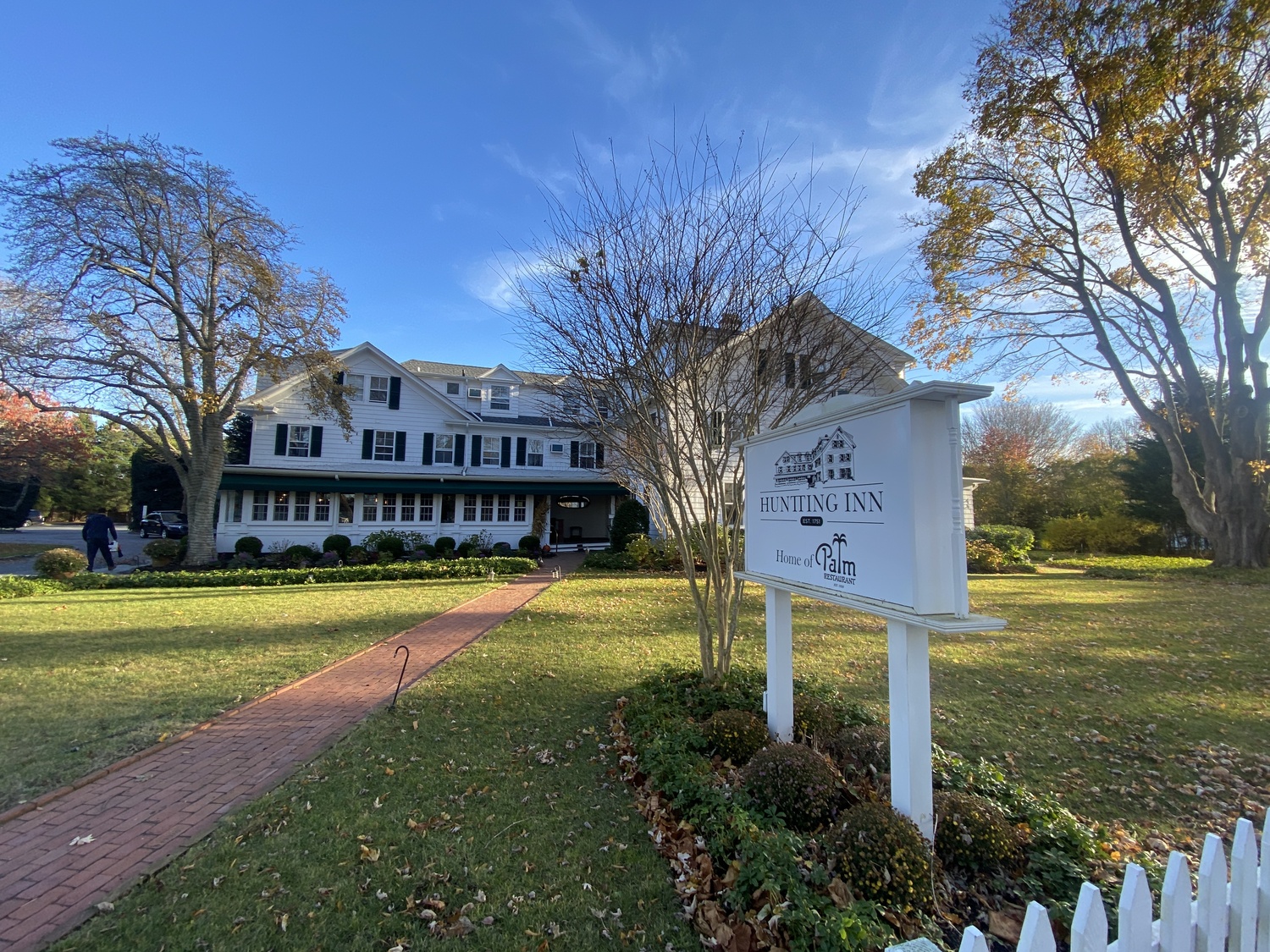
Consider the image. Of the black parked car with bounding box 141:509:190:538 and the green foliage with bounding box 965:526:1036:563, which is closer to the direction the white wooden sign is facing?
the black parked car

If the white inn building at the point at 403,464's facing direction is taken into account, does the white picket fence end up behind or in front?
in front

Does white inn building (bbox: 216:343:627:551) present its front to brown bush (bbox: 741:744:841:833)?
yes

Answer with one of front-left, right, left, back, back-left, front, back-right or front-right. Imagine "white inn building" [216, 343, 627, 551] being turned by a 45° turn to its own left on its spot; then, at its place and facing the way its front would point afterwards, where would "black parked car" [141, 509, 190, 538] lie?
back

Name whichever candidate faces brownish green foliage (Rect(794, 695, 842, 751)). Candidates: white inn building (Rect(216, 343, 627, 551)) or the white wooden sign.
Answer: the white inn building

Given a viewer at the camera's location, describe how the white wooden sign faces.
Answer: facing the viewer and to the left of the viewer

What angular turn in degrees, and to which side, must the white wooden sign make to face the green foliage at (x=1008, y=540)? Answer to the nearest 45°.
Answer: approximately 135° to its right

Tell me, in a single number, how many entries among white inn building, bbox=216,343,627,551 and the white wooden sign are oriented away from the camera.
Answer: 0

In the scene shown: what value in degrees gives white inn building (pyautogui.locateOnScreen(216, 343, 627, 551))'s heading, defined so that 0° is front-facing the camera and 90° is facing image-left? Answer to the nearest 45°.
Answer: approximately 0°

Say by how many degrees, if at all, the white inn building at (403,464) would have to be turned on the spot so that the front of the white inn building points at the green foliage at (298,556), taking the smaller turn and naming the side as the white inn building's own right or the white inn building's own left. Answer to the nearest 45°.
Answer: approximately 45° to the white inn building's own right

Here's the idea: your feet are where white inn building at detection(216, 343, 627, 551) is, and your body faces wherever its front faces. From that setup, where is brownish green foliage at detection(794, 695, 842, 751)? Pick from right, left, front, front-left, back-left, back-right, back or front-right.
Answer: front
